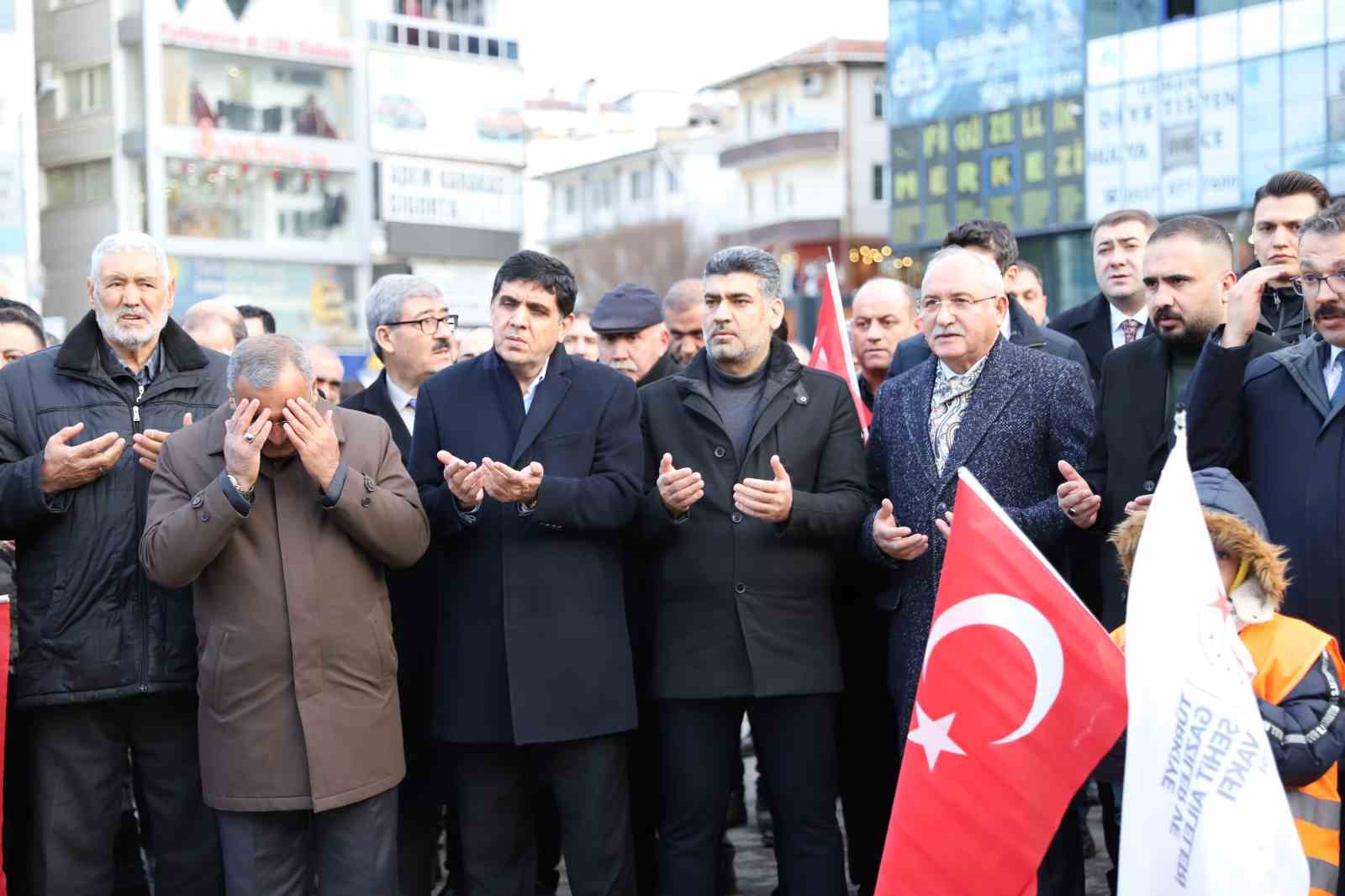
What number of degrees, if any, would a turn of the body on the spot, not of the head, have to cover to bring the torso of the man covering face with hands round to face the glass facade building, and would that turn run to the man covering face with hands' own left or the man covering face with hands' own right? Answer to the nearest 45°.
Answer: approximately 135° to the man covering face with hands' own left

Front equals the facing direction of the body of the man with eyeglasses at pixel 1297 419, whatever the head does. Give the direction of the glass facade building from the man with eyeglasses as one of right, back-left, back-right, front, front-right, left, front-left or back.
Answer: back

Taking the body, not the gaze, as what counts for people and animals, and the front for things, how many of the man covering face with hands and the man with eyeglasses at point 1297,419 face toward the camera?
2

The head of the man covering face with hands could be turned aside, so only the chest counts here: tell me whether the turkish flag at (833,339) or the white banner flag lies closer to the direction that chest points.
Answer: the white banner flag

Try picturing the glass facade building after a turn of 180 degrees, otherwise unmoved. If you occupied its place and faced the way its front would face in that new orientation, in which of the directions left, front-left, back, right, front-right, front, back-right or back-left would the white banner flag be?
back-right

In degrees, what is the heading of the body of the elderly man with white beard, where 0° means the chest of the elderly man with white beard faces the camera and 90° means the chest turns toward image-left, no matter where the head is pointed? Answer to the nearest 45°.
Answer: approximately 0°

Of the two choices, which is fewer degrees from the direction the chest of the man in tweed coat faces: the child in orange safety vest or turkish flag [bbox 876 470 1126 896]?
the turkish flag

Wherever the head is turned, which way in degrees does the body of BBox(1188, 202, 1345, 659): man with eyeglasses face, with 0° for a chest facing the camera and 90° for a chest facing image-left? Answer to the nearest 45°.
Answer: approximately 0°

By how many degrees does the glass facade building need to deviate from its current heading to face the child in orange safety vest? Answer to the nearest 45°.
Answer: approximately 45° to its left
